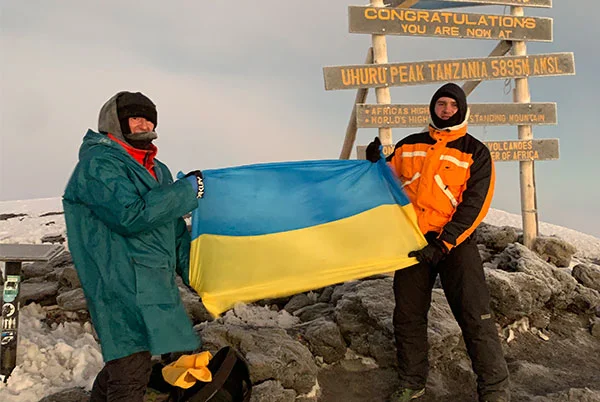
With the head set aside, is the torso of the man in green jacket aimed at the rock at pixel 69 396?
no

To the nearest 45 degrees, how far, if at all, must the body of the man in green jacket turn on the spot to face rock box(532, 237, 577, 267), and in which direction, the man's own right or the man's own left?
approximately 90° to the man's own left

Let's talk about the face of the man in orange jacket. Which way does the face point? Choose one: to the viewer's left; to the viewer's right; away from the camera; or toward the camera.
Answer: toward the camera

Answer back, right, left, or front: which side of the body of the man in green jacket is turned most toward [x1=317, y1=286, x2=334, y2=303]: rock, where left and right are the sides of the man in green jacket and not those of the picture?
left

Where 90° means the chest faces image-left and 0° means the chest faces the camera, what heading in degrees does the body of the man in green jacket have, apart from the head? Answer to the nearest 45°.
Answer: approximately 315°

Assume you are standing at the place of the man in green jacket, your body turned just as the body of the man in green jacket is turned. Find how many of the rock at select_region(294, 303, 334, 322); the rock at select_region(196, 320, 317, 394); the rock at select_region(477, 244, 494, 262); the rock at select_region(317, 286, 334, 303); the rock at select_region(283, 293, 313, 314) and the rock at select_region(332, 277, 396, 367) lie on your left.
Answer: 6

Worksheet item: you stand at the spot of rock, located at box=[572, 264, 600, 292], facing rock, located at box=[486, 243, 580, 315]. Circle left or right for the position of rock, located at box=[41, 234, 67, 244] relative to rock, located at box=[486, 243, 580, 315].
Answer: right

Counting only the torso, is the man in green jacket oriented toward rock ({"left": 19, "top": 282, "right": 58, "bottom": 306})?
no

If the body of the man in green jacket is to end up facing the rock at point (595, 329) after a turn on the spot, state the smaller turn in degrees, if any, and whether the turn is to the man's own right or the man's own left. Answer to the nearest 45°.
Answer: approximately 45° to the man's own left

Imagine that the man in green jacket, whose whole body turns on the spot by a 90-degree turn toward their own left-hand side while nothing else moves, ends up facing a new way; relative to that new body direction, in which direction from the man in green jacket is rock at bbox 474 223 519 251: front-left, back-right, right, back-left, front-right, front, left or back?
front

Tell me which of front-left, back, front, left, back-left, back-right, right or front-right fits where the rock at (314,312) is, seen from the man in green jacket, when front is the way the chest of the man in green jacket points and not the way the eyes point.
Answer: left

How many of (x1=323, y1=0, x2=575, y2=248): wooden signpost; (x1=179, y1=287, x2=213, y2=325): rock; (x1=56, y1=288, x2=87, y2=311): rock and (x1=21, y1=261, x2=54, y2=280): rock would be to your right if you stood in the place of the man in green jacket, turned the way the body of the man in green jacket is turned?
0

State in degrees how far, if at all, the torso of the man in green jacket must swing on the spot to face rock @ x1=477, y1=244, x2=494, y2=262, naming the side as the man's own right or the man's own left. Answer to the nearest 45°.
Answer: approximately 90° to the man's own left

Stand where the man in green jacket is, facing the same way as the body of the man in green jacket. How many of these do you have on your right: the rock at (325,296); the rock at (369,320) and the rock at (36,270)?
0

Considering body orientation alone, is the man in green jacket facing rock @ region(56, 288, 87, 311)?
no

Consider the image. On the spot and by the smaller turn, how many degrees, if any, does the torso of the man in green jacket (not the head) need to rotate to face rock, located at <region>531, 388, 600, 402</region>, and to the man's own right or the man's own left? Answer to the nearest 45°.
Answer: approximately 45° to the man's own left

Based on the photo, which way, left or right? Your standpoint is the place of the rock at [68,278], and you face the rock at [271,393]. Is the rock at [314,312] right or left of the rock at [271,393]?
left

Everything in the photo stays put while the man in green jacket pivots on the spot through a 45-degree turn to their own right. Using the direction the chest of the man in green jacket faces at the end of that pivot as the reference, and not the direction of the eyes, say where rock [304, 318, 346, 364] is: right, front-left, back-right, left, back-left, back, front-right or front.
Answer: back-left
